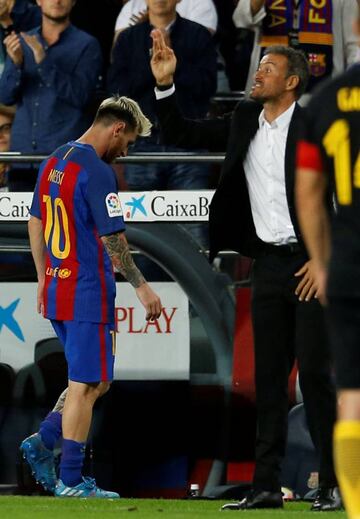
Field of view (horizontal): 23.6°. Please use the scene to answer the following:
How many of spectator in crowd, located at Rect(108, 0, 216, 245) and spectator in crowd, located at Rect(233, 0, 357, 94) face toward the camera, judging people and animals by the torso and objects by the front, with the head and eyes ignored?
2

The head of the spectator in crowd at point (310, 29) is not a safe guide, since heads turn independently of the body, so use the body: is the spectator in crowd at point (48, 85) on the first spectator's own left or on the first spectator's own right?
on the first spectator's own right

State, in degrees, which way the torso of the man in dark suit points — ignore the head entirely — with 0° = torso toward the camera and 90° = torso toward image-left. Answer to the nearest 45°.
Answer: approximately 45°

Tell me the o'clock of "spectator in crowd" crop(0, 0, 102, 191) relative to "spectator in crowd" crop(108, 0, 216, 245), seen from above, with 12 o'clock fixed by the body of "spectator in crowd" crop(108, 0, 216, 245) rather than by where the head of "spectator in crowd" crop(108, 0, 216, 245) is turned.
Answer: "spectator in crowd" crop(0, 0, 102, 191) is roughly at 3 o'clock from "spectator in crowd" crop(108, 0, 216, 245).

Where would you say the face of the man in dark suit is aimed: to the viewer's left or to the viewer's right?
to the viewer's left

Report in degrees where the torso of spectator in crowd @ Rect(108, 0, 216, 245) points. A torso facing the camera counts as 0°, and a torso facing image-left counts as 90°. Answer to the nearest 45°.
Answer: approximately 0°

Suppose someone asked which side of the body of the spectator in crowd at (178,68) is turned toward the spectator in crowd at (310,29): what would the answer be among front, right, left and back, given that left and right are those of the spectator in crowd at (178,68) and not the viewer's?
left

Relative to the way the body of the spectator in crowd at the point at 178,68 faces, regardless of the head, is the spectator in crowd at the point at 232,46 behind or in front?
behind
